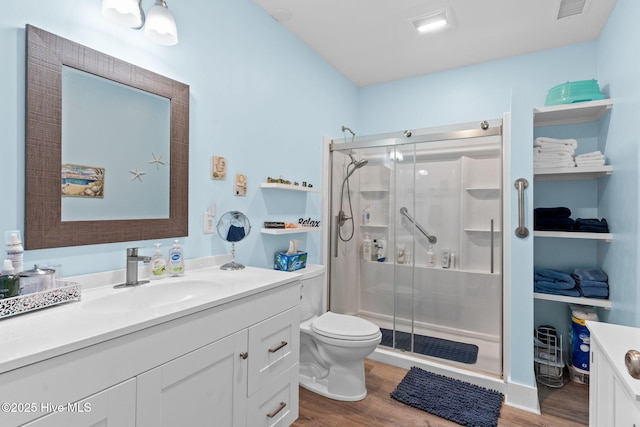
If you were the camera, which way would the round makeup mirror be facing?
facing the viewer

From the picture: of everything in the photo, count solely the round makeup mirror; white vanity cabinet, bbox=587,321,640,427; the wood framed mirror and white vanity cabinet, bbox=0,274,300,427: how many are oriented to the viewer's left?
1

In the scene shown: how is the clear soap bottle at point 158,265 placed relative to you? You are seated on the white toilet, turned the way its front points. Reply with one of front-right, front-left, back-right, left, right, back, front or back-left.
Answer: right

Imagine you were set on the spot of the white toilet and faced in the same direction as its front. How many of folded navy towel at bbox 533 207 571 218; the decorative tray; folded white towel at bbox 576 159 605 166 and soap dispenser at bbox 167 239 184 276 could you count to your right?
2

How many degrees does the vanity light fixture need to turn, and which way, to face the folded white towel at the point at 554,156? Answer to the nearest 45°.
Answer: approximately 45° to its left

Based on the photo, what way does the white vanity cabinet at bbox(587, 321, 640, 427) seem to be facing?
to the viewer's left

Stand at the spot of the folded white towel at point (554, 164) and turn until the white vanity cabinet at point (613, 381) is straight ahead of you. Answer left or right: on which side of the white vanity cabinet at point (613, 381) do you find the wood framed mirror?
right

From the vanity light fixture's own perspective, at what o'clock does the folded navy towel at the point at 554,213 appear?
The folded navy towel is roughly at 11 o'clock from the vanity light fixture.

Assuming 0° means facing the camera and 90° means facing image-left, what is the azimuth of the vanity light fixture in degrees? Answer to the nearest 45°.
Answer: approximately 315°

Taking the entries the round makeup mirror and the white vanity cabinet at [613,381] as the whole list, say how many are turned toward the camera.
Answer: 1

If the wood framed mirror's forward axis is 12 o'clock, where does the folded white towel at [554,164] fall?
The folded white towel is roughly at 11 o'clock from the wood framed mirror.

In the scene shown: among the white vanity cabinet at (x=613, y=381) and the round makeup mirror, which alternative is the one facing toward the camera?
the round makeup mirror

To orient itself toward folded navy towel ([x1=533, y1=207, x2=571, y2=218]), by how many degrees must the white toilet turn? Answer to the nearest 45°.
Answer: approximately 45° to its left

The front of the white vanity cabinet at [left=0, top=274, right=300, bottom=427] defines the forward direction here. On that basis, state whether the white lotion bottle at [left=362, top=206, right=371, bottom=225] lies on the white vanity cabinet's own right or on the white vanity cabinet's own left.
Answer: on the white vanity cabinet's own left
